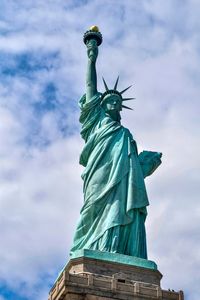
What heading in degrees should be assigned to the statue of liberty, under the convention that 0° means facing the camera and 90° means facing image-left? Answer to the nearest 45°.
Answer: approximately 315°
